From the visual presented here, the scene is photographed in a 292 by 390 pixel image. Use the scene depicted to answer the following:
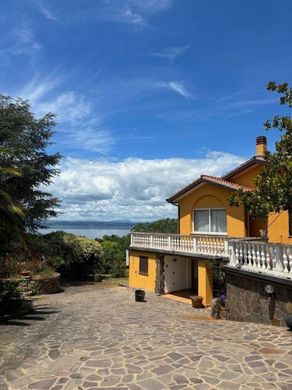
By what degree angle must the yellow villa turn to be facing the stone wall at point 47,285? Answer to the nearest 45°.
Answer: approximately 45° to its right

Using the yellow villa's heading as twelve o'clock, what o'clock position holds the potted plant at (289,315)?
The potted plant is roughly at 10 o'clock from the yellow villa.

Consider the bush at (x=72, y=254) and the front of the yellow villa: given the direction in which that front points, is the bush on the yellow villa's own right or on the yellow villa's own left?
on the yellow villa's own right

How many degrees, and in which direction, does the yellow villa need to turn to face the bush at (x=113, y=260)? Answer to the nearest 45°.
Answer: approximately 90° to its right

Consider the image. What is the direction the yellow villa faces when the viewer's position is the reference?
facing the viewer and to the left of the viewer

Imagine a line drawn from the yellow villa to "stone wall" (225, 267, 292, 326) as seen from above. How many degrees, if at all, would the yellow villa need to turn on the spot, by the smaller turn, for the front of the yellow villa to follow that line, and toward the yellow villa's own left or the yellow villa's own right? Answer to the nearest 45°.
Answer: approximately 45° to the yellow villa's own left

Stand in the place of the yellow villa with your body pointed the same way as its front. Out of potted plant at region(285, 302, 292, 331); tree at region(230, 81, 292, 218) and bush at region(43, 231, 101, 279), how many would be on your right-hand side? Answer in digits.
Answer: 1

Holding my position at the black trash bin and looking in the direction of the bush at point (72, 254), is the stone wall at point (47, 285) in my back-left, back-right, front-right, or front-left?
front-left

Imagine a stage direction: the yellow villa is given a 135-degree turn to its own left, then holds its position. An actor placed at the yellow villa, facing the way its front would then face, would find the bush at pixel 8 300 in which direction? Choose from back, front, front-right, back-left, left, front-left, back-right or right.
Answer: back-right

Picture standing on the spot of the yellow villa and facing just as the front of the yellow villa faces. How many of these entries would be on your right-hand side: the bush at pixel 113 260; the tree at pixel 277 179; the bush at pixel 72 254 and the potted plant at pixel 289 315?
2

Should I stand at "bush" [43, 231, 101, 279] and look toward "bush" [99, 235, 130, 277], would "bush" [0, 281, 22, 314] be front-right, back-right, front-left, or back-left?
back-right
